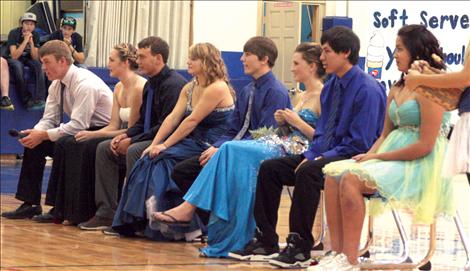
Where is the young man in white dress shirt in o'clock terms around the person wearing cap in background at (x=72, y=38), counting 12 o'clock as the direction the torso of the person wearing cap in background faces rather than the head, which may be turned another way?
The young man in white dress shirt is roughly at 12 o'clock from the person wearing cap in background.

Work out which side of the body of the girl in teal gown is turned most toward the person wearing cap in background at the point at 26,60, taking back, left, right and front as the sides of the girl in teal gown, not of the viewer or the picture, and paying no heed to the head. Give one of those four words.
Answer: right

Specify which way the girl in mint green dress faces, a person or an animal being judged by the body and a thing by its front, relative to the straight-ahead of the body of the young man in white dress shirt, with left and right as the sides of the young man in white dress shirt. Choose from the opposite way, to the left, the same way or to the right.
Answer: the same way

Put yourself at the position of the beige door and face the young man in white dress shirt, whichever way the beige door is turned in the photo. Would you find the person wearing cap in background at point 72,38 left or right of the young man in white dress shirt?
right

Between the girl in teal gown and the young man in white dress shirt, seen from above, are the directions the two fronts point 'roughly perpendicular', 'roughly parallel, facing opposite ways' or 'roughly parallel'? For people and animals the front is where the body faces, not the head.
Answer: roughly parallel

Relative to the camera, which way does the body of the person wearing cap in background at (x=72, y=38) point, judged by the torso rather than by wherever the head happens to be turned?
toward the camera

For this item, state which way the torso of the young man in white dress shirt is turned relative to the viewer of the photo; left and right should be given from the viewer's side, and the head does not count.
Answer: facing to the left of the viewer

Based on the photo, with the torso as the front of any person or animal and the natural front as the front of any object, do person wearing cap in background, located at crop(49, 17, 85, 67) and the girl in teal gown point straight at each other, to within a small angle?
no

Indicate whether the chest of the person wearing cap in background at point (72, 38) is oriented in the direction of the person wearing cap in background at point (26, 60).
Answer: no

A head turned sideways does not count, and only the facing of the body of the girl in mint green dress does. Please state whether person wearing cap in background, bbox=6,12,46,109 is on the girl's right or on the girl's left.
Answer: on the girl's right

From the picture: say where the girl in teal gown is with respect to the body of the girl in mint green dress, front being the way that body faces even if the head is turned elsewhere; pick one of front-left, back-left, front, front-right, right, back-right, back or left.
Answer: front-right

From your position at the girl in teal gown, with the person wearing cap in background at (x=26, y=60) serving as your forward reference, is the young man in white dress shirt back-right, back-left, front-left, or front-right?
front-left
